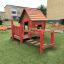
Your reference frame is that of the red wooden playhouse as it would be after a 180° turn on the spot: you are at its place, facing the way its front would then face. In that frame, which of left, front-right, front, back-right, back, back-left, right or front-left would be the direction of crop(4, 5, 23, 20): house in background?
front-left

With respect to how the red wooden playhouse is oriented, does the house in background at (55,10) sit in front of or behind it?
behind

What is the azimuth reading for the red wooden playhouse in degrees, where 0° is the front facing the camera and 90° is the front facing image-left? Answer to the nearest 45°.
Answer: approximately 45°
